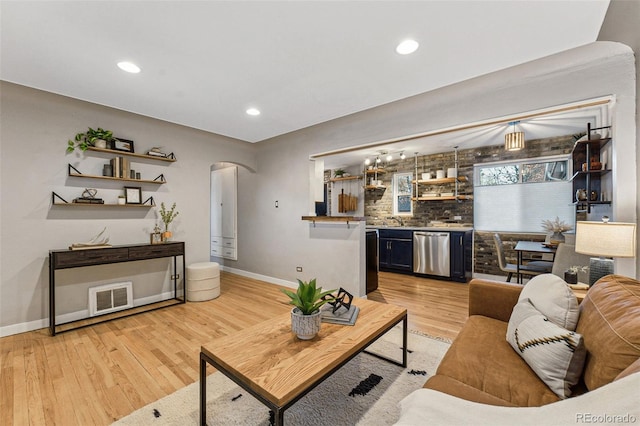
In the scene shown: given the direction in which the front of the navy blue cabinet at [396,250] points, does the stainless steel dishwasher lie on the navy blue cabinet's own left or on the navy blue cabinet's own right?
on the navy blue cabinet's own left

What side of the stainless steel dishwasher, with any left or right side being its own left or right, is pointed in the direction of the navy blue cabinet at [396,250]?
right

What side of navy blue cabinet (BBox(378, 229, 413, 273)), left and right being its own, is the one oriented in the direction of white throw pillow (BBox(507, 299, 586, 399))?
front

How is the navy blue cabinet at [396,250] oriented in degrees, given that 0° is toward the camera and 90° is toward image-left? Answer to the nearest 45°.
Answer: approximately 0°

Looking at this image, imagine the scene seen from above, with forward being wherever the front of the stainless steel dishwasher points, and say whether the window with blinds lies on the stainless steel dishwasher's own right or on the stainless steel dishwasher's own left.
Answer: on the stainless steel dishwasher's own left

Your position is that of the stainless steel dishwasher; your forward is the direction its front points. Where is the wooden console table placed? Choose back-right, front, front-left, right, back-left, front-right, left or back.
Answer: front-right

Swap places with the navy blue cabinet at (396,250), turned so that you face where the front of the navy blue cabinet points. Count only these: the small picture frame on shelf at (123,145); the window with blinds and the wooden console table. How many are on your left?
1

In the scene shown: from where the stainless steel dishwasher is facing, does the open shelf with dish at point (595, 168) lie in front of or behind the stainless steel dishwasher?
in front

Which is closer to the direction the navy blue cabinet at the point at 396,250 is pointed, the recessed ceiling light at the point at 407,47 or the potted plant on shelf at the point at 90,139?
the recessed ceiling light
